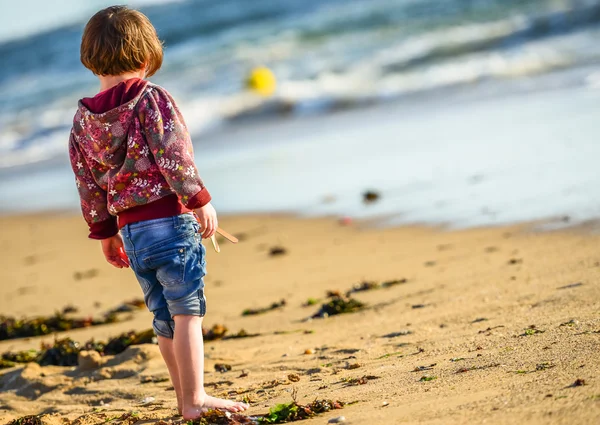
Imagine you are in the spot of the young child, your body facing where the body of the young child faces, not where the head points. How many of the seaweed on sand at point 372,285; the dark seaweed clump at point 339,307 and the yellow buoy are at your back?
0

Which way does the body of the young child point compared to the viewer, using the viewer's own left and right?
facing away from the viewer and to the right of the viewer

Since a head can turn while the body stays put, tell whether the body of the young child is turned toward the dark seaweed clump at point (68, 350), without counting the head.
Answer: no

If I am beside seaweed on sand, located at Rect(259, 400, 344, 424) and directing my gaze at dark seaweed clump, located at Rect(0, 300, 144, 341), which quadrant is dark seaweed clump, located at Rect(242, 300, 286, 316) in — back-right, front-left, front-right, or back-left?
front-right

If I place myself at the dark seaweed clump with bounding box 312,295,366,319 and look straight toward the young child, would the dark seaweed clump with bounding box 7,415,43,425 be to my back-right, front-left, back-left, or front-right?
front-right

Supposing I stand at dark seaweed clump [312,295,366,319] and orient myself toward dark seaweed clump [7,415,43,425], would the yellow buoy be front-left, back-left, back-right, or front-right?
back-right

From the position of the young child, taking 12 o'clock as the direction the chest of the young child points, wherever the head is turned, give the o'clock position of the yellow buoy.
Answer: The yellow buoy is roughly at 11 o'clock from the young child.

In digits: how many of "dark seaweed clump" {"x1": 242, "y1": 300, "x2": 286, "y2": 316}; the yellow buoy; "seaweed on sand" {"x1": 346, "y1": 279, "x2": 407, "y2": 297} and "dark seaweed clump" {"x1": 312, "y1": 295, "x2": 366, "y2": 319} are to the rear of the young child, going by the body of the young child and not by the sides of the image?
0

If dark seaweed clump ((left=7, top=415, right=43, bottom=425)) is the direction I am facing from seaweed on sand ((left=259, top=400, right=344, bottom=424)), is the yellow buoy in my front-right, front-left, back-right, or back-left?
front-right

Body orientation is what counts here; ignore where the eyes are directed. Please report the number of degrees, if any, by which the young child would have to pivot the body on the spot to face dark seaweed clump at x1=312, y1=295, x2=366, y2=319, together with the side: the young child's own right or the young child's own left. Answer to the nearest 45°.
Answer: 0° — they already face it

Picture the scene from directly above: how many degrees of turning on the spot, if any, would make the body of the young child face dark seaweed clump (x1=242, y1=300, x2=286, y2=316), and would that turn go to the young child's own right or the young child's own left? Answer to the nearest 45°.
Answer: approximately 45° to the young child's own left
